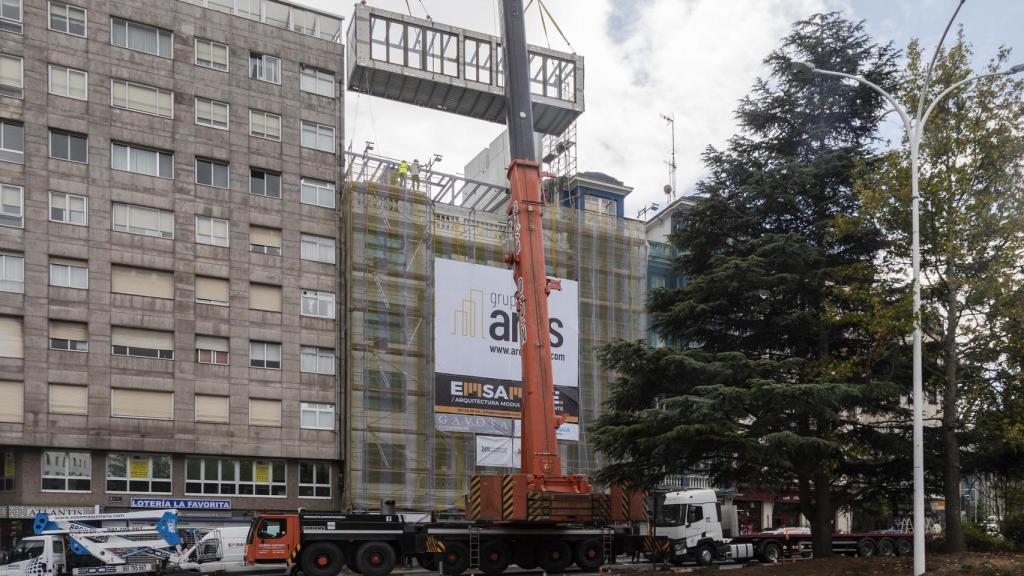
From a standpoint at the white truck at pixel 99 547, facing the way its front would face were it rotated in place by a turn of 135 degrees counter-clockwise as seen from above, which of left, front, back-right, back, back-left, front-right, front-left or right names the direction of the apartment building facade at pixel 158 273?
back-left

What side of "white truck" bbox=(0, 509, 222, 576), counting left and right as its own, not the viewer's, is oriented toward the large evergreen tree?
back

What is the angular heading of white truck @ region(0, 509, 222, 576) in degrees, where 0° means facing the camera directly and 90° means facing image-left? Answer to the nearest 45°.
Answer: approximately 90°

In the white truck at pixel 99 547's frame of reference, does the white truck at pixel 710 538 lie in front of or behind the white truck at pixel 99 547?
behind
